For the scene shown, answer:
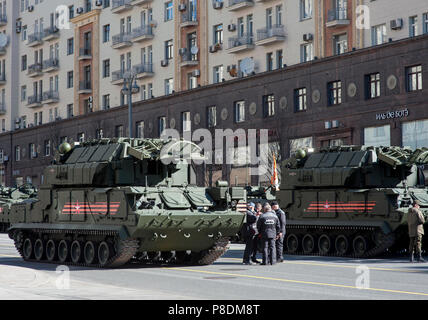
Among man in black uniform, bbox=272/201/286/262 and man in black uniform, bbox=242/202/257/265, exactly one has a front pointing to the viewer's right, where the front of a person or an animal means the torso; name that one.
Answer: man in black uniform, bbox=242/202/257/265

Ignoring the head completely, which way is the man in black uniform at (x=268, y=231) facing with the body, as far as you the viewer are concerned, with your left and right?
facing away from the viewer

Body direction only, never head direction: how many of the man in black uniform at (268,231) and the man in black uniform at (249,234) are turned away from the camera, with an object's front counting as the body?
1

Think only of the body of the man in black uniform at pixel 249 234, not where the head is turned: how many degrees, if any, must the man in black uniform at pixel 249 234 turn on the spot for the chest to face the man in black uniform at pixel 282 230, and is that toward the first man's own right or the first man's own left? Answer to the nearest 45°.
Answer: approximately 45° to the first man's own left

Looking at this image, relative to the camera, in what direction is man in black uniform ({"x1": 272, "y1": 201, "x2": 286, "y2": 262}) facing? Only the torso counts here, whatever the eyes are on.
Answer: to the viewer's left

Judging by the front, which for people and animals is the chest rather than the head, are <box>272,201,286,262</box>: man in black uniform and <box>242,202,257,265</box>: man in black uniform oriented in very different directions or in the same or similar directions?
very different directions

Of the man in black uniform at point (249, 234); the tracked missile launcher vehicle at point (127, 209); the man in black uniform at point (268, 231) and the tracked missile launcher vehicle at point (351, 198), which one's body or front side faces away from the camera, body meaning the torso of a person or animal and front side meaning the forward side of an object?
the man in black uniform at point (268, 231)

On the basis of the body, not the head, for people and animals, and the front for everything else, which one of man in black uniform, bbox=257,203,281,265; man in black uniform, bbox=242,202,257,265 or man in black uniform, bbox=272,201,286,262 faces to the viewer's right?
man in black uniform, bbox=242,202,257,265
